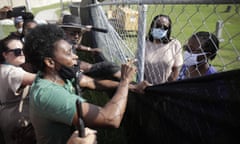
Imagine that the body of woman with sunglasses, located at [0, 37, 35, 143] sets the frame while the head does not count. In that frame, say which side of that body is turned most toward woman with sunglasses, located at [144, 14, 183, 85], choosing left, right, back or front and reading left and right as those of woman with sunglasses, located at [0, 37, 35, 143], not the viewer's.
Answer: front

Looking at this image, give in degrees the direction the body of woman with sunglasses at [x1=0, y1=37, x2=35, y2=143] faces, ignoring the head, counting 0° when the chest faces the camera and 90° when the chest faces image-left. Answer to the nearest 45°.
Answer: approximately 270°

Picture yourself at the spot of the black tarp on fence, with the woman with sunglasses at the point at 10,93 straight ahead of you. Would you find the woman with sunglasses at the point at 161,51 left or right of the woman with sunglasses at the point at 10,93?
right

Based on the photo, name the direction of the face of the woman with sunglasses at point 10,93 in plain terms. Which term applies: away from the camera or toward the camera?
toward the camera

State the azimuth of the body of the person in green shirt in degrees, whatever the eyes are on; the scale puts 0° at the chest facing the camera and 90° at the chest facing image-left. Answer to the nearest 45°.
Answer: approximately 270°

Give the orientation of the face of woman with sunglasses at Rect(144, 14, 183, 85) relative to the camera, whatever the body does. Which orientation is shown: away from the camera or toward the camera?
toward the camera

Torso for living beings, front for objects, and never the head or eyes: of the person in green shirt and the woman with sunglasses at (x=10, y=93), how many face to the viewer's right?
2

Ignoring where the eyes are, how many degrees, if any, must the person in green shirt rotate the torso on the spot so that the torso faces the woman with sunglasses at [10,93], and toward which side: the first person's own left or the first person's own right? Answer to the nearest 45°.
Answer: approximately 135° to the first person's own left

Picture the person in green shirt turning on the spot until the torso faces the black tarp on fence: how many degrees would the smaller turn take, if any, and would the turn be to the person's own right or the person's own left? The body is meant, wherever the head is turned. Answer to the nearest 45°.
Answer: approximately 45° to the person's own right
